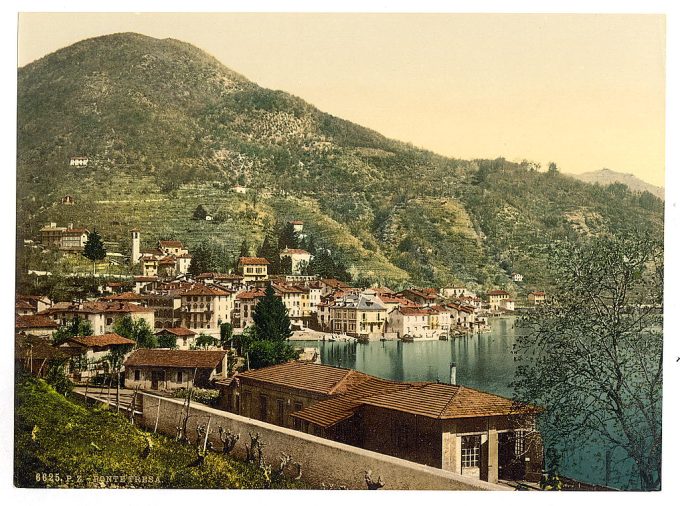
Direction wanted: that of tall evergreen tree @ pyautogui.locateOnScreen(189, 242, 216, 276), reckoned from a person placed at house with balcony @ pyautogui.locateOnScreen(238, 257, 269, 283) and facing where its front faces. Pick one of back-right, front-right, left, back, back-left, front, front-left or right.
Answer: right

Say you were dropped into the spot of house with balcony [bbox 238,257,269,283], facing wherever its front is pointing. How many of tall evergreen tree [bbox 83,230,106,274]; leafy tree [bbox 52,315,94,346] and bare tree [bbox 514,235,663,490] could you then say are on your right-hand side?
2

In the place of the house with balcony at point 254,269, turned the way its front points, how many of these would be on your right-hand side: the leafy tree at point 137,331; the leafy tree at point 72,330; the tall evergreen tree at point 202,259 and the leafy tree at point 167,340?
4

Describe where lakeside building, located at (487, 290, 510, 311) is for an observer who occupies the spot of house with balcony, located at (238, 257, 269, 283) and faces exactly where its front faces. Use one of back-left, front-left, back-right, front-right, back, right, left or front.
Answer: left

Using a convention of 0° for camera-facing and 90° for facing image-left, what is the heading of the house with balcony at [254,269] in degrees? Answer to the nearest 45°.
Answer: approximately 0°

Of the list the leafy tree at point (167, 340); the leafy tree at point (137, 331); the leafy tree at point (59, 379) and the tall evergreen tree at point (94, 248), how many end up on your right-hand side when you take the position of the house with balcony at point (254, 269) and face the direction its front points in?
4

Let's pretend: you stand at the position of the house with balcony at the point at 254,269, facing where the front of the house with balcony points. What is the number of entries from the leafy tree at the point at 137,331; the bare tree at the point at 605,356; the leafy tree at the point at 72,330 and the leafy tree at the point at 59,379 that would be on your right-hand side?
3

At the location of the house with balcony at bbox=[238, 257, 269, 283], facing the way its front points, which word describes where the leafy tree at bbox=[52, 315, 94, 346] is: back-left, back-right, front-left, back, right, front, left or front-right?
right

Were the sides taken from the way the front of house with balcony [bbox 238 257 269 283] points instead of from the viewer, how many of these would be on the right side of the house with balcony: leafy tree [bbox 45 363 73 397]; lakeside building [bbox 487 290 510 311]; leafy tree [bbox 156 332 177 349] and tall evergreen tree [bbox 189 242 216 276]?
3
